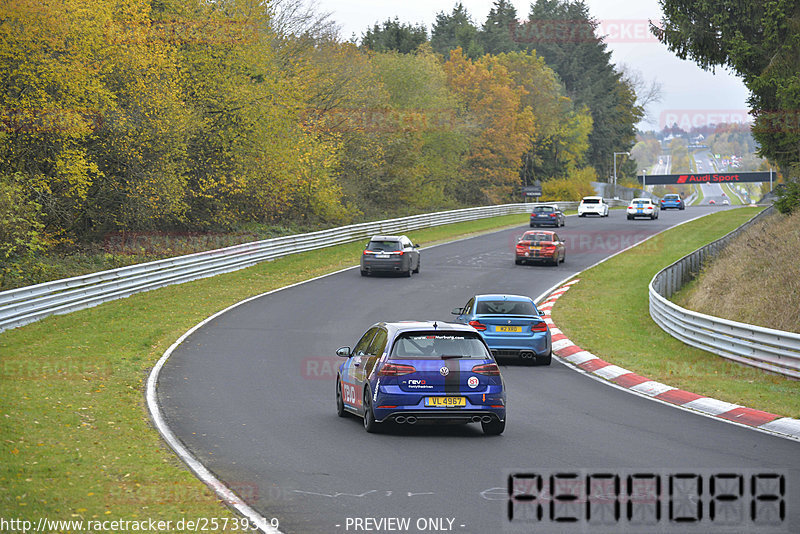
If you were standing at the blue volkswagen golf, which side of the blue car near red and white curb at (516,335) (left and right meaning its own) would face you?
back

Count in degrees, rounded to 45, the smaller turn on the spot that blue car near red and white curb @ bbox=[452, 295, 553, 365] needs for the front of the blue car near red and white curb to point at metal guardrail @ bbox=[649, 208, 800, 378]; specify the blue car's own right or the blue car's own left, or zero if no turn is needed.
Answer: approximately 90° to the blue car's own right

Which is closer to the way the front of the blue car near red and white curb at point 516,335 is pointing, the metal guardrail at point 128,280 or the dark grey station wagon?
the dark grey station wagon

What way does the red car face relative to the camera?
away from the camera

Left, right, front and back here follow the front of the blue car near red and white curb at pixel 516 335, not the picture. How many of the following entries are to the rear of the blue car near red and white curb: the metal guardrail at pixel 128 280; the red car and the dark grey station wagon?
0

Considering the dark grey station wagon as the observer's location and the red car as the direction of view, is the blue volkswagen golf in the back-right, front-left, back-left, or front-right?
back-right

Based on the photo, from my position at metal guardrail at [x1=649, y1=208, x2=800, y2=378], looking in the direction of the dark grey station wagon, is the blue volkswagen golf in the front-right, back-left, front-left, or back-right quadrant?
back-left

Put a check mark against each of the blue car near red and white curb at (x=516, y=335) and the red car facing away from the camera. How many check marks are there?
2

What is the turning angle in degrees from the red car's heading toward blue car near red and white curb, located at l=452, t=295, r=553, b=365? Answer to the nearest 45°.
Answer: approximately 180°

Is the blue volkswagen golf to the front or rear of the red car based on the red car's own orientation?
to the rear

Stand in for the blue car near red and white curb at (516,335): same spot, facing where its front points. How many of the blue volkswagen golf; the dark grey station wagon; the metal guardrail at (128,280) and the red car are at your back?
1

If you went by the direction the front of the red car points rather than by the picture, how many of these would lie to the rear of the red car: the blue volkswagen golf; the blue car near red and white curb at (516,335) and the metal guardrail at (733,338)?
3

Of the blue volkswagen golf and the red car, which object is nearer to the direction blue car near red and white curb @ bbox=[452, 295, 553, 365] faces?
the red car

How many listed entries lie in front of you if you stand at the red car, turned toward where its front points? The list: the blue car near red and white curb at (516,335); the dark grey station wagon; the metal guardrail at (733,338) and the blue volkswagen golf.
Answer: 0

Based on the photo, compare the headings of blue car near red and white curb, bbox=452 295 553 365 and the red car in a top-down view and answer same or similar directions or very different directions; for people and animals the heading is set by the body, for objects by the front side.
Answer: same or similar directions

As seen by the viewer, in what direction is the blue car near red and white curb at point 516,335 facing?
away from the camera

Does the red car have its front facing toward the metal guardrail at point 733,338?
no

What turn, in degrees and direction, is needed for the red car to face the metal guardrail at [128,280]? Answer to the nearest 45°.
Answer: approximately 135° to its left

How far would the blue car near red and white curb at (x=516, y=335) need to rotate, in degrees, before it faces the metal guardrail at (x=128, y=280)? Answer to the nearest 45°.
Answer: approximately 45° to its left

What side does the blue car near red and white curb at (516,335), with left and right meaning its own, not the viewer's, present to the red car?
front
